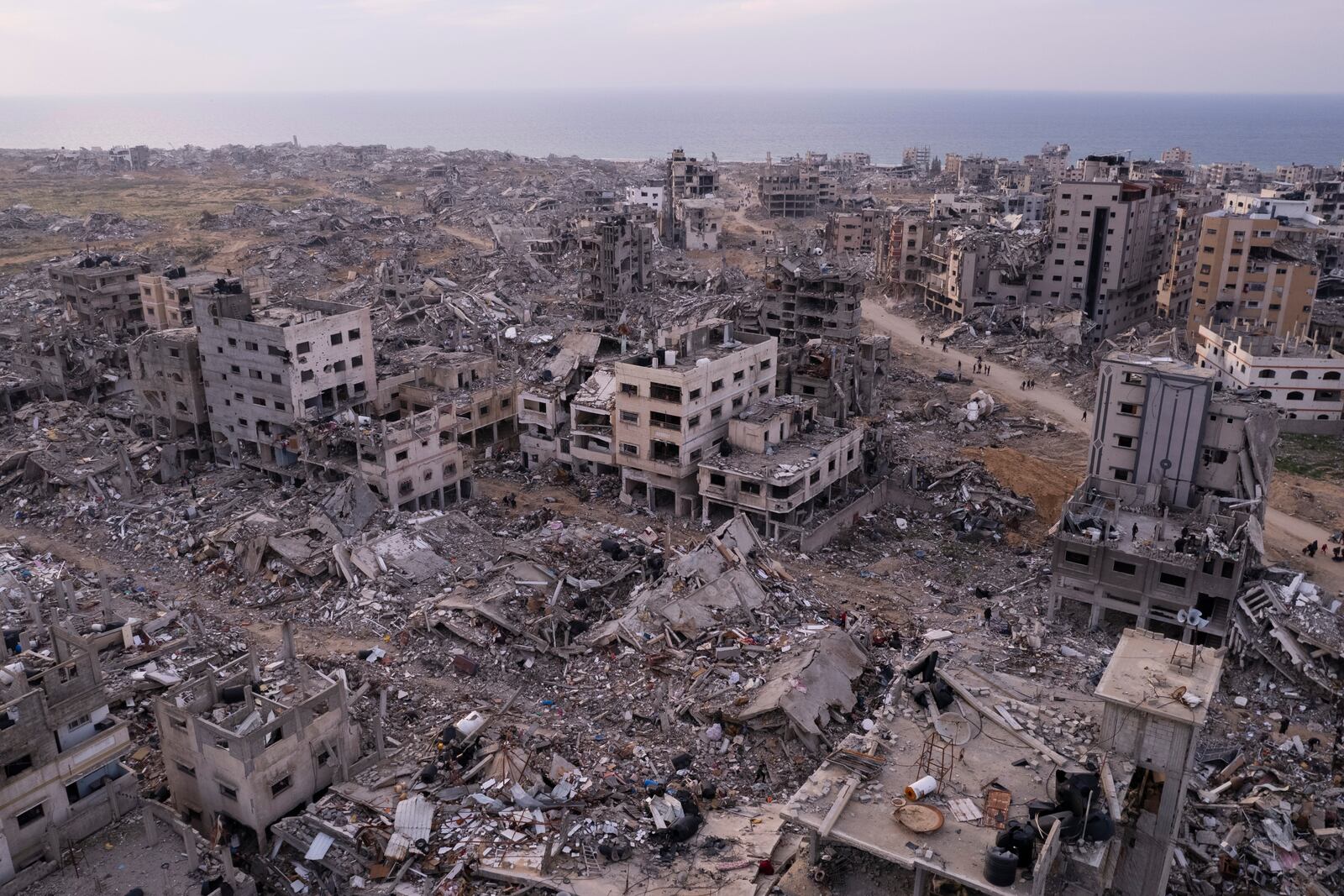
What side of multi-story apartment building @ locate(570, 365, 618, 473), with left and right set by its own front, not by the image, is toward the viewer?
front

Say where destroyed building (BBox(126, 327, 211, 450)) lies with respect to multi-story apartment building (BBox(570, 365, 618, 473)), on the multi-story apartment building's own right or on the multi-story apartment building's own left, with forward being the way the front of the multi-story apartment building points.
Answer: on the multi-story apartment building's own right

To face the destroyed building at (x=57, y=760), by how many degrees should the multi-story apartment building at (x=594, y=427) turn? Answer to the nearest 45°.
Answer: approximately 45° to its right

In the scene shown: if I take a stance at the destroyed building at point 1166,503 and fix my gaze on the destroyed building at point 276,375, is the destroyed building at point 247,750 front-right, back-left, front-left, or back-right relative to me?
front-left

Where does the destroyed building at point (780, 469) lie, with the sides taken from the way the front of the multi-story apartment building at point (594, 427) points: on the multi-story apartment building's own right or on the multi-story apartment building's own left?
on the multi-story apartment building's own left

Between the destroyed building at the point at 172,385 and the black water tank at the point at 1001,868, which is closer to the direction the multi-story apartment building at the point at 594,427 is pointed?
the black water tank

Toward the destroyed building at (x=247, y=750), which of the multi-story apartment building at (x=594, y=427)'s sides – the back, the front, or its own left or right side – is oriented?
front

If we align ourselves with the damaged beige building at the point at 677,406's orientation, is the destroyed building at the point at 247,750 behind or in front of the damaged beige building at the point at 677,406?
in front

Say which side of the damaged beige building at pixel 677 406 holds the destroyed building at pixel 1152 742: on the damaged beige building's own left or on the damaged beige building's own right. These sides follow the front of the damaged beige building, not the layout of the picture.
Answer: on the damaged beige building's own left

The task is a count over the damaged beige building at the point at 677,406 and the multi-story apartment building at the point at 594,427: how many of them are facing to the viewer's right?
0

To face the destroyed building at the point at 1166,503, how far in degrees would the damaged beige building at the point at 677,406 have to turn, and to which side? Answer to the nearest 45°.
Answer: approximately 90° to its left

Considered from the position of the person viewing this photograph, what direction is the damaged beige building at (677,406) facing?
facing the viewer and to the left of the viewer

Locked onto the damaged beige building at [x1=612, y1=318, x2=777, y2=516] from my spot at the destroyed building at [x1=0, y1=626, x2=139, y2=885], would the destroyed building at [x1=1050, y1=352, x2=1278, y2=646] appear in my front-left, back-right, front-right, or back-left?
front-right

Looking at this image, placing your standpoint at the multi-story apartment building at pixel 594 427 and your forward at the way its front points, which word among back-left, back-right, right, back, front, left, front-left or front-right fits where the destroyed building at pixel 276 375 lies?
right

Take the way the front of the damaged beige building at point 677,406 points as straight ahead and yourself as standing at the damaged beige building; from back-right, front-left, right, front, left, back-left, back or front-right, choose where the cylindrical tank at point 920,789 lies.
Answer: front-left
